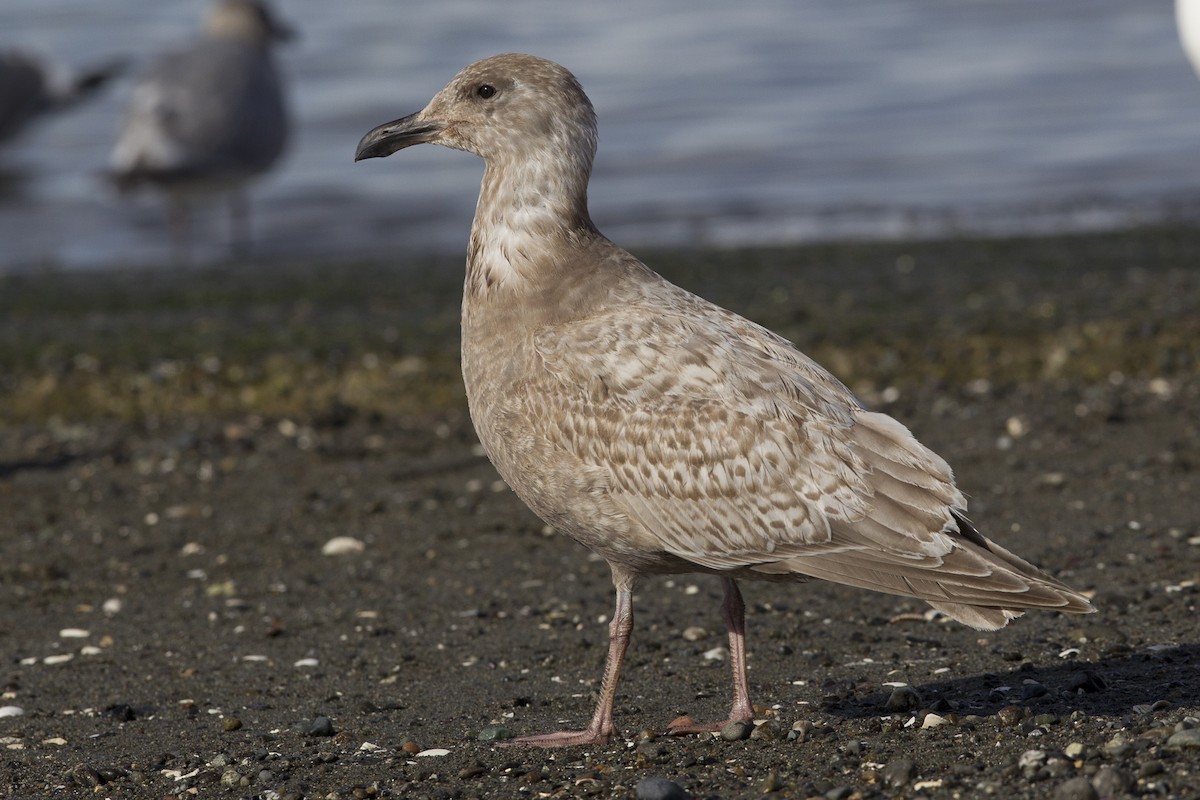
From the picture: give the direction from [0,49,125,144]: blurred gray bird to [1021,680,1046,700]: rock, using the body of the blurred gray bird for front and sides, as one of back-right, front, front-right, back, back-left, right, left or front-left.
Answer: left

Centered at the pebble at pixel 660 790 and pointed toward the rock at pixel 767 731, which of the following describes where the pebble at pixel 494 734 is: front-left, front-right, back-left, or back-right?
front-left

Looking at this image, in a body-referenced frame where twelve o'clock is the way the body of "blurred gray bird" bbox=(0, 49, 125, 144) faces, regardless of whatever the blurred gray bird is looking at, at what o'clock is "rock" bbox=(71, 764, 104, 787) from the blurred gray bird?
The rock is roughly at 9 o'clock from the blurred gray bird.

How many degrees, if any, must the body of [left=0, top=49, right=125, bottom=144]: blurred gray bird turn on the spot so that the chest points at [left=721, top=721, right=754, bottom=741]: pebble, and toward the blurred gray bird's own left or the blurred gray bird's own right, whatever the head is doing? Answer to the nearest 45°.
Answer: approximately 90° to the blurred gray bird's own left

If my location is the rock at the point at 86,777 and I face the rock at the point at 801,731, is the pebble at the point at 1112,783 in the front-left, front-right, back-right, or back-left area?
front-right

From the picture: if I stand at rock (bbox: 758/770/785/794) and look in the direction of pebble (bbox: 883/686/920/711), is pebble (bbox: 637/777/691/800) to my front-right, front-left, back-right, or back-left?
back-left

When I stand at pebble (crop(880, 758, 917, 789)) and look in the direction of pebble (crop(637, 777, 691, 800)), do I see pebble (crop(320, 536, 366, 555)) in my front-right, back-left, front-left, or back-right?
front-right

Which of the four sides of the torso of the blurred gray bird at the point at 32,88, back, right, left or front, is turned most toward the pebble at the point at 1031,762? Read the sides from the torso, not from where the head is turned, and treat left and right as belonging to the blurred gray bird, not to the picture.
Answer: left

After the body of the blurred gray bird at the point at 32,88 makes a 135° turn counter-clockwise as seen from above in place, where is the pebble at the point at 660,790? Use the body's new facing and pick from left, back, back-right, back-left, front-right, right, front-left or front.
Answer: front-right

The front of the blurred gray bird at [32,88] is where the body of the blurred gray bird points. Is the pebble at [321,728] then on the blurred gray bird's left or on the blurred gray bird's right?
on the blurred gray bird's left

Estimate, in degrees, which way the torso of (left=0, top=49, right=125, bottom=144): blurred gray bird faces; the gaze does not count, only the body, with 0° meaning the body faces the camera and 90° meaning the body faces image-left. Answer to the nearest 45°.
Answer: approximately 90°

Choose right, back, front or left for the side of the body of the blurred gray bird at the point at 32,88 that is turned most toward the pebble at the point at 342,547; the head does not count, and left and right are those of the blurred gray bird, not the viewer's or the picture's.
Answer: left

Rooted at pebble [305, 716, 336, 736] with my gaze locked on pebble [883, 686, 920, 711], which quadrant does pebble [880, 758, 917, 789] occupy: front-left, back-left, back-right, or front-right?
front-right

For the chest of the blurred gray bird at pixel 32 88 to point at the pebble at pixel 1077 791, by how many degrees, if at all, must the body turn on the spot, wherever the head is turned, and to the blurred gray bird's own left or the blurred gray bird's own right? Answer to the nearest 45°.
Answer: approximately 90° to the blurred gray bird's own left

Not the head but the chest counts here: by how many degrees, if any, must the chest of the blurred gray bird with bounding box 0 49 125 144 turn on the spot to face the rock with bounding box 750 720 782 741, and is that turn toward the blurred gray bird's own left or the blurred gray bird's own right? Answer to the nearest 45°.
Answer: approximately 90° to the blurred gray bird's own left

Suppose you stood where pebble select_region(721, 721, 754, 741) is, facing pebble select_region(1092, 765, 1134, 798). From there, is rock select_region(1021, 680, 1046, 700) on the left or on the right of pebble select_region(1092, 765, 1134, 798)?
left
